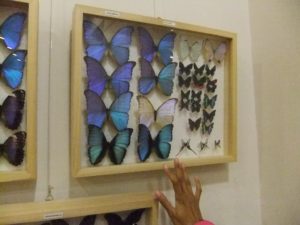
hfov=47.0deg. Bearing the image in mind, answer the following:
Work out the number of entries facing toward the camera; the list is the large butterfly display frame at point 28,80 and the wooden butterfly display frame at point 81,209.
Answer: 2

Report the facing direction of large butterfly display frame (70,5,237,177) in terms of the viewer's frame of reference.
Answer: facing the viewer and to the right of the viewer

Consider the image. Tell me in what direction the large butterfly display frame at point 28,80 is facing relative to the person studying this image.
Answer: facing the viewer

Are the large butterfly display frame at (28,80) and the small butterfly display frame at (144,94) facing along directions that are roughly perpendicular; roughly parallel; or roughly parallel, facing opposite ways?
roughly parallel

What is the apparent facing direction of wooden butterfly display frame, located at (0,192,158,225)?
toward the camera

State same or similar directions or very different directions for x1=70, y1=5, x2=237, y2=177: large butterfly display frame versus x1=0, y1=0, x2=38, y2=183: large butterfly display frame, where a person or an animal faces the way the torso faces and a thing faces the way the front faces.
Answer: same or similar directions
